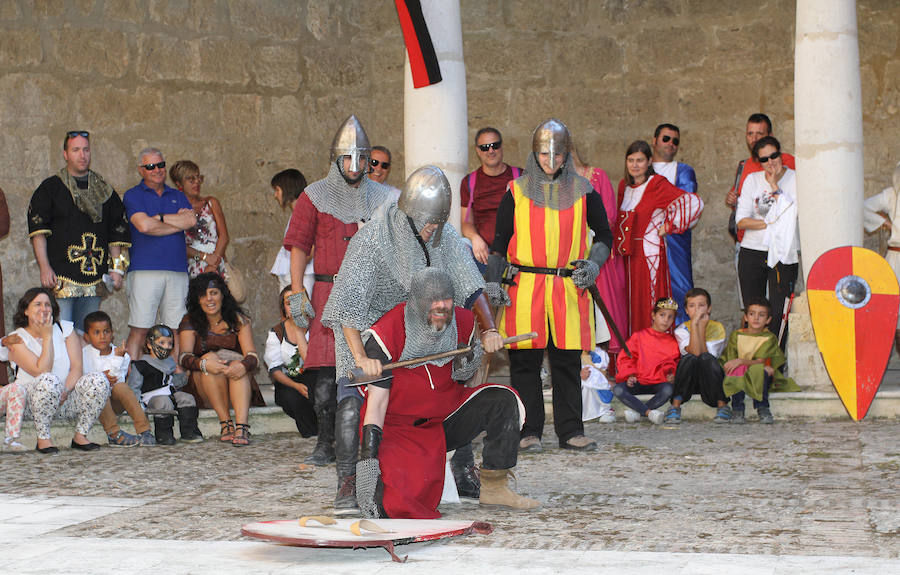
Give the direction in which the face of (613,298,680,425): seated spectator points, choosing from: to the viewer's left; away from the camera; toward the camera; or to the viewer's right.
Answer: toward the camera

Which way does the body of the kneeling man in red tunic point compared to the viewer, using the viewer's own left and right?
facing the viewer and to the right of the viewer

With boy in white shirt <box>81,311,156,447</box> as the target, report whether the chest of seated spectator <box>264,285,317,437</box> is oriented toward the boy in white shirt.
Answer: no

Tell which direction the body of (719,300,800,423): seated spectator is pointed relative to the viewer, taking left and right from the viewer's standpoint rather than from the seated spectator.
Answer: facing the viewer

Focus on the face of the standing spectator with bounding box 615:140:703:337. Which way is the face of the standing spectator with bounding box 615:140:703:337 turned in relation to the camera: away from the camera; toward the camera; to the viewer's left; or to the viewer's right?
toward the camera

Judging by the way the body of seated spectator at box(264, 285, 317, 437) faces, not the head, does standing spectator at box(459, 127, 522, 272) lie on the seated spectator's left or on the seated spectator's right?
on the seated spectator's left

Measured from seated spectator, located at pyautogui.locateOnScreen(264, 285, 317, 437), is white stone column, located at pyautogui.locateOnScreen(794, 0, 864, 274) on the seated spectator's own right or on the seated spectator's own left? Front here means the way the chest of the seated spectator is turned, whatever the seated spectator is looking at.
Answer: on the seated spectator's own left

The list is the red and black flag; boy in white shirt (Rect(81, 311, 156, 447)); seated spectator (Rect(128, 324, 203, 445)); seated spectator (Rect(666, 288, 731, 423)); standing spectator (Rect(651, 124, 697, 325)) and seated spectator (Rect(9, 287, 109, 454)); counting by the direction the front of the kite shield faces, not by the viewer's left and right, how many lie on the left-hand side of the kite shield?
0

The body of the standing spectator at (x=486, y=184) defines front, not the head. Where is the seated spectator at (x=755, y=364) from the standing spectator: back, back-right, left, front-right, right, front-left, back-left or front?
left

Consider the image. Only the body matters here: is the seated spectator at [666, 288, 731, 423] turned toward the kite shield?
no

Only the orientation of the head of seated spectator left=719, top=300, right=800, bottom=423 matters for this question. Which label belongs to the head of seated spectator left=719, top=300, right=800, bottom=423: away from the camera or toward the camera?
toward the camera

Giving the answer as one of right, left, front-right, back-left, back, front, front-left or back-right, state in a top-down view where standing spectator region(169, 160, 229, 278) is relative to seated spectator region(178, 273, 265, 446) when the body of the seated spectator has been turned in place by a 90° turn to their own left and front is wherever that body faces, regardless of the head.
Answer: left

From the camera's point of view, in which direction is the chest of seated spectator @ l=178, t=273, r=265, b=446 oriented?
toward the camera

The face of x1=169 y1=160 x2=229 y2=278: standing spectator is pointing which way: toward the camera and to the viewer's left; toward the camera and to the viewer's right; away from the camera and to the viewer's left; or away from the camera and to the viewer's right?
toward the camera and to the viewer's right

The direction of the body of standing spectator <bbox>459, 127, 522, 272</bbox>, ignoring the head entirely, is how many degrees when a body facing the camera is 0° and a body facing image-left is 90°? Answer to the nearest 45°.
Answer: approximately 0°

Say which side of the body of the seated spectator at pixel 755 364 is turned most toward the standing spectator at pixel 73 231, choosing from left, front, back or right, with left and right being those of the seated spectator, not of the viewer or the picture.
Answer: right

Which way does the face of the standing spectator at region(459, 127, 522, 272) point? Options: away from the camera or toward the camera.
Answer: toward the camera

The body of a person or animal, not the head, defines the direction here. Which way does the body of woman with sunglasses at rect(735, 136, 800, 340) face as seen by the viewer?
toward the camera

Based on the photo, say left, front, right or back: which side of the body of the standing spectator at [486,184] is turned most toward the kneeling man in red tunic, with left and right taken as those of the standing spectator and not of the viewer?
front
